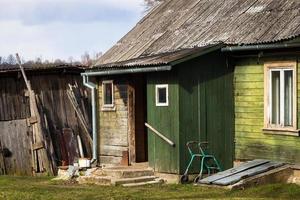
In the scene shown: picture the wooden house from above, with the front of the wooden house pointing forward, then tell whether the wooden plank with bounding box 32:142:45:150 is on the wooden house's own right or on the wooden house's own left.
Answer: on the wooden house's own right

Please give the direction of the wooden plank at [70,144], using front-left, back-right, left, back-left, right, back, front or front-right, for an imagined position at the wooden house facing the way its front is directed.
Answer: right

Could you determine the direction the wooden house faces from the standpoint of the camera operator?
facing the viewer and to the left of the viewer

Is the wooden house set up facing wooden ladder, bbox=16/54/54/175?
no
